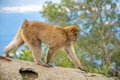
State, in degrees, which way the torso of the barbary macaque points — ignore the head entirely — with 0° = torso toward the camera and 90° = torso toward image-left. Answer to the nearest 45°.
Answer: approximately 270°
